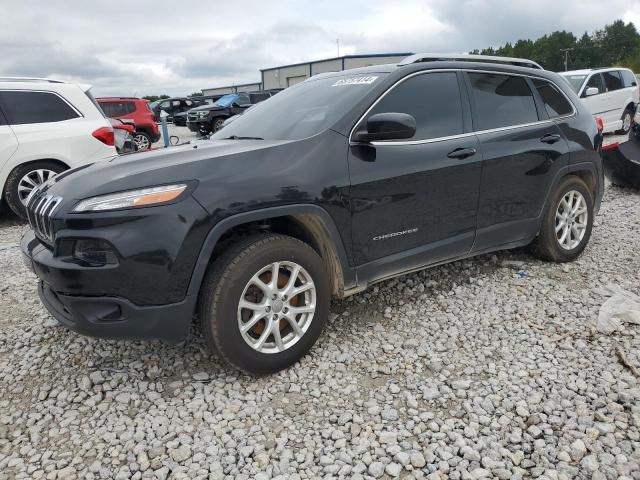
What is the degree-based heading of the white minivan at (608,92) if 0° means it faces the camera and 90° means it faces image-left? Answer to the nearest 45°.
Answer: approximately 45°

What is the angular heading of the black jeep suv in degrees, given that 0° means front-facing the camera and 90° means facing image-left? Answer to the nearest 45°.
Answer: approximately 45°

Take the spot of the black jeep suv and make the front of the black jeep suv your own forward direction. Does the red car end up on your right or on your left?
on your right

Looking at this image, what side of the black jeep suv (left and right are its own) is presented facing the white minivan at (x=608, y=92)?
back

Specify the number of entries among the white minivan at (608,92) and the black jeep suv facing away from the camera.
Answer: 0

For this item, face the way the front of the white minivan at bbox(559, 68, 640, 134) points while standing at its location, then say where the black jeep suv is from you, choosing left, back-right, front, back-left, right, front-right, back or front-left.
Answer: front-left

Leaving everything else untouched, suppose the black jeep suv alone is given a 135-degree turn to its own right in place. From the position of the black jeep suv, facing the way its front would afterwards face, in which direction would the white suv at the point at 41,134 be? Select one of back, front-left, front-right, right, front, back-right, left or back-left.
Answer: front-left
